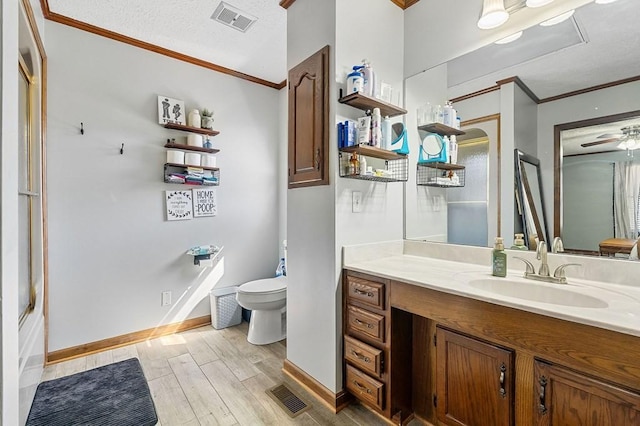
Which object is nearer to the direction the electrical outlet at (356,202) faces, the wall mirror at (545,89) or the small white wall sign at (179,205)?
the wall mirror

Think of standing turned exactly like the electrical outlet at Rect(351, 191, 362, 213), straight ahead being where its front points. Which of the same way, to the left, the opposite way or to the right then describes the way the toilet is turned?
to the right

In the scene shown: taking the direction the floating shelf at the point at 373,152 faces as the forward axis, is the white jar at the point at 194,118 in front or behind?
behind

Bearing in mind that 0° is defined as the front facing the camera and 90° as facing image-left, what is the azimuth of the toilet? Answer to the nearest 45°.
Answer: approximately 45°

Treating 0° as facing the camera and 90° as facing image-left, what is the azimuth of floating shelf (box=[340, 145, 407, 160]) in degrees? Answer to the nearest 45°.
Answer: approximately 315°
